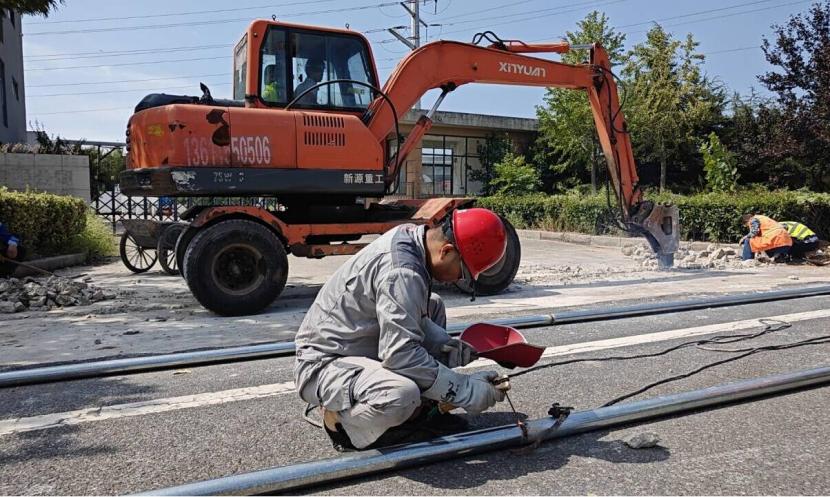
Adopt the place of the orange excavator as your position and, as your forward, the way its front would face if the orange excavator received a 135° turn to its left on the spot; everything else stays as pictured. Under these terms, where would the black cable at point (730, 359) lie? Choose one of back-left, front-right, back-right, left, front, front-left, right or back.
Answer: back

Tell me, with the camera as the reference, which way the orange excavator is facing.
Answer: facing to the right of the viewer

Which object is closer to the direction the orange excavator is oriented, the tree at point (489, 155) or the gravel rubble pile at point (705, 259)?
the gravel rubble pile

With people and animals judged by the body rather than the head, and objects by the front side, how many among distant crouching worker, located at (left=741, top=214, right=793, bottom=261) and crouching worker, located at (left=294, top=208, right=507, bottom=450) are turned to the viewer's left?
1

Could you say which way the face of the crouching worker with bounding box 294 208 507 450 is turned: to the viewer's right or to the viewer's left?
to the viewer's right

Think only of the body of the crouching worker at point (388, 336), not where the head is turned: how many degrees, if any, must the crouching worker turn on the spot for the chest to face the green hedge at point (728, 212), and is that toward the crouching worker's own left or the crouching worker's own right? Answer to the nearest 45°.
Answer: approximately 45° to the crouching worker's own left

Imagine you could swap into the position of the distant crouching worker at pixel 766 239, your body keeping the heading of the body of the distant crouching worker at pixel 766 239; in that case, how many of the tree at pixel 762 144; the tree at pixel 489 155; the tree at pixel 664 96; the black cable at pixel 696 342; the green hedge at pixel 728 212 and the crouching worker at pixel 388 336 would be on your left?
2

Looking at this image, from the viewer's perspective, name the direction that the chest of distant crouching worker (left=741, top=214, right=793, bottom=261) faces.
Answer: to the viewer's left

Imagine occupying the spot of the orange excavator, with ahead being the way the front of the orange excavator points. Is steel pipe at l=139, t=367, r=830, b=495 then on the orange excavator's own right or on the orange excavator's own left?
on the orange excavator's own right

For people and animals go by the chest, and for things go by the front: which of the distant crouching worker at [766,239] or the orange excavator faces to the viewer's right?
the orange excavator

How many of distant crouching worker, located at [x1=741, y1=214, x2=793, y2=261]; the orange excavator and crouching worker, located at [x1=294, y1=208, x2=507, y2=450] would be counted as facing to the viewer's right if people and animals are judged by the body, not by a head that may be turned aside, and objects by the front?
2

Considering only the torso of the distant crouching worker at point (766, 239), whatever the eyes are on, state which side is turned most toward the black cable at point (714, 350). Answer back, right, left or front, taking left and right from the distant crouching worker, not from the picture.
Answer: left

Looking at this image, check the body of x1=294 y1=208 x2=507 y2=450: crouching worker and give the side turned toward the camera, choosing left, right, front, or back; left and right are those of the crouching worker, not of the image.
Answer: right

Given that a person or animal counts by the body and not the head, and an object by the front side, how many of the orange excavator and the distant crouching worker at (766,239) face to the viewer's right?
1
